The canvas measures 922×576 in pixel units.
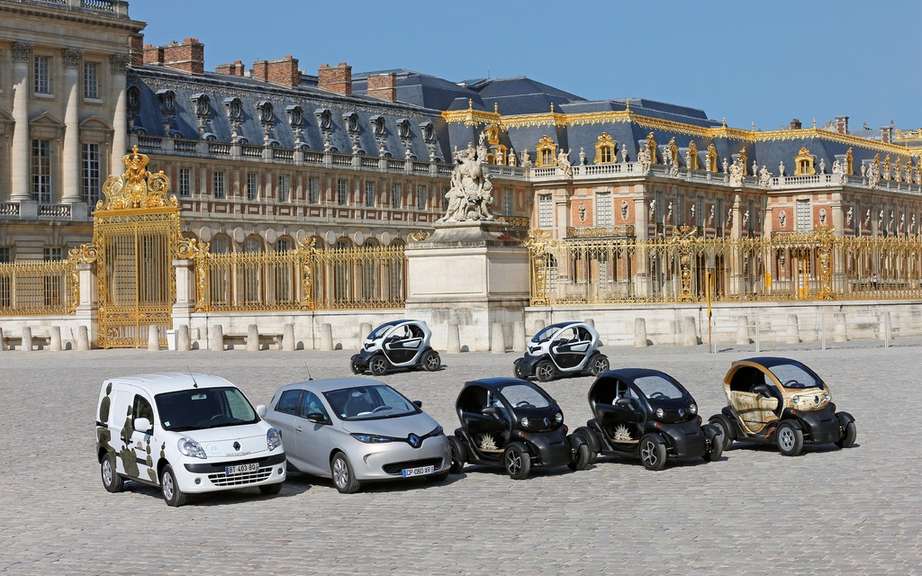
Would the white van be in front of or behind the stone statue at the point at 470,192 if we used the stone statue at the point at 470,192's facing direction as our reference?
in front

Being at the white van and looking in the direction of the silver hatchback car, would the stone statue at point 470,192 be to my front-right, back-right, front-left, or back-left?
front-left

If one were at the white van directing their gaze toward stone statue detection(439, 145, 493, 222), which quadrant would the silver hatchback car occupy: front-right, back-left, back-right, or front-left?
front-right

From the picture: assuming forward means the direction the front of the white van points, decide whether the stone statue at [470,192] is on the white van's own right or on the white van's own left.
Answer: on the white van's own left

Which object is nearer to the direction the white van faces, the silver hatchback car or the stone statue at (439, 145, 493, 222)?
the silver hatchback car

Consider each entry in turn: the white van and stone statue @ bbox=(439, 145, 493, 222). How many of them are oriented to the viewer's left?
0

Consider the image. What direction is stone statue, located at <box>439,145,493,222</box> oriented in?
toward the camera

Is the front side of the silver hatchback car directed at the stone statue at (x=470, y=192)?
no

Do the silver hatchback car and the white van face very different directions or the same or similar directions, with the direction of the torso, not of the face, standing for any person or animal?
same or similar directions

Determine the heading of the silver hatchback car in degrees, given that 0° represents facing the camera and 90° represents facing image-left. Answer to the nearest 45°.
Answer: approximately 315°

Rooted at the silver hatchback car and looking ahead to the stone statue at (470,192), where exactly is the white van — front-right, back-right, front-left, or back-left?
back-left

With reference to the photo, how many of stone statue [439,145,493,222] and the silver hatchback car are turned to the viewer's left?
0

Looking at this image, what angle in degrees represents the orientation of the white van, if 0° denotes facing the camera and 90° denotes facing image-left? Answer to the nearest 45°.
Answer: approximately 315°

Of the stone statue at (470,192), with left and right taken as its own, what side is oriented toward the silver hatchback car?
front

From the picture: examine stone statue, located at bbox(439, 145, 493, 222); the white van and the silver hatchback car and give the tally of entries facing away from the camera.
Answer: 0
